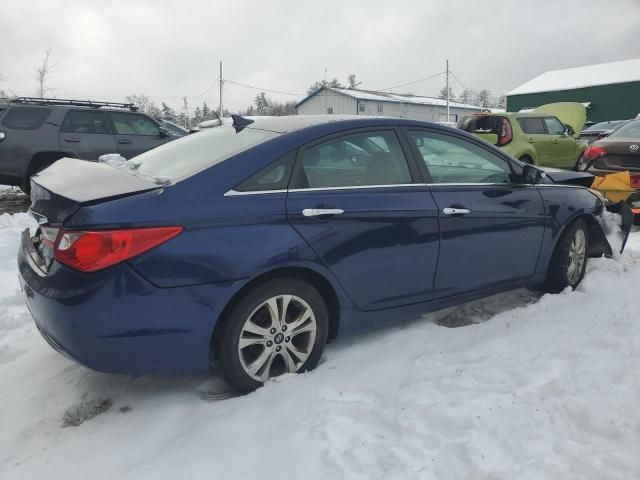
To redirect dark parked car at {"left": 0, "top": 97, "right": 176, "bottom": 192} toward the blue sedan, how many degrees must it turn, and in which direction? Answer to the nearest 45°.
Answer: approximately 90° to its right

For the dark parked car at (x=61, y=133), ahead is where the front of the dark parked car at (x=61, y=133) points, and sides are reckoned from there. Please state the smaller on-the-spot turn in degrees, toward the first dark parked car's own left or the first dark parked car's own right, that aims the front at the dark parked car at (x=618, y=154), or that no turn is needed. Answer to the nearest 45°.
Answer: approximately 45° to the first dark parked car's own right

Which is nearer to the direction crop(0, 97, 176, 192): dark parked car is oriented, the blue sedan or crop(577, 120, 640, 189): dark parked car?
the dark parked car

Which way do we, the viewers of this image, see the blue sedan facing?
facing away from the viewer and to the right of the viewer

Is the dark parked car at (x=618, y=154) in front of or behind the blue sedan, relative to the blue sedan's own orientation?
in front

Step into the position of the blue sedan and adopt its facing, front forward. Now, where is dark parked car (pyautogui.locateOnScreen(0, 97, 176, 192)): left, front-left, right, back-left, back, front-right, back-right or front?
left

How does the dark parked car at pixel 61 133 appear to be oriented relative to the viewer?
to the viewer's right
